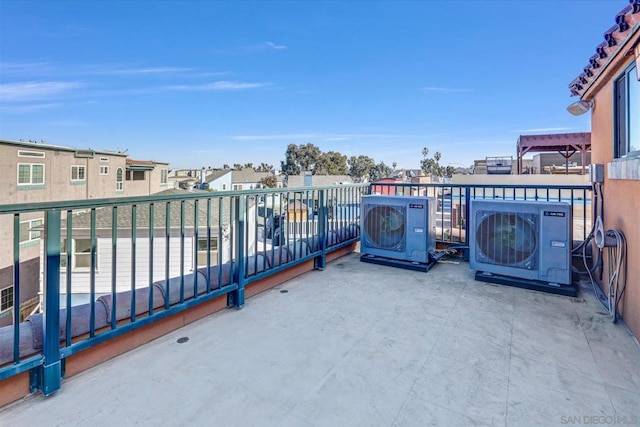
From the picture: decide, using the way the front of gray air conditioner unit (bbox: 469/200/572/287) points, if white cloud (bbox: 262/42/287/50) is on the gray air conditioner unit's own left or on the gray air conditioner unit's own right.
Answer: on the gray air conditioner unit's own right

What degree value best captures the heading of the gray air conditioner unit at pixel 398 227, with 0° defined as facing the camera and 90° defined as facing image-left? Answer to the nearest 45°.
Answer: approximately 0°

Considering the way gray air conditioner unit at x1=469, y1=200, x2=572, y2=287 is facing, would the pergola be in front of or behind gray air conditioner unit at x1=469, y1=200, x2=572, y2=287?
behind

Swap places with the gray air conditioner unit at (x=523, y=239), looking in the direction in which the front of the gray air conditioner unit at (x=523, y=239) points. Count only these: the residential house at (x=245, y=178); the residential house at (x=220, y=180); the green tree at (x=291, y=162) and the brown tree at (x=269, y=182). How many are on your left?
0

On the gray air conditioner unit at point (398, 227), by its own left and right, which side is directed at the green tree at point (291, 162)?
back

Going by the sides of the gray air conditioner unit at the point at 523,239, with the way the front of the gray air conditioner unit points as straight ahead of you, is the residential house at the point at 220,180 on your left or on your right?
on your right

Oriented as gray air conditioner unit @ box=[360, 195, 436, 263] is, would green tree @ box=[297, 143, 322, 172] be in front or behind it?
behind

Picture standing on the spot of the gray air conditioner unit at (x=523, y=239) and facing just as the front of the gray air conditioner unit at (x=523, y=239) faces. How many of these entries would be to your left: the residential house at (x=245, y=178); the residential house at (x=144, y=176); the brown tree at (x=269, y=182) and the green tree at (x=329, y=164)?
0

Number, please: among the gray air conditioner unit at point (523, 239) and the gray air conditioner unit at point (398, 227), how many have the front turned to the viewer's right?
0
